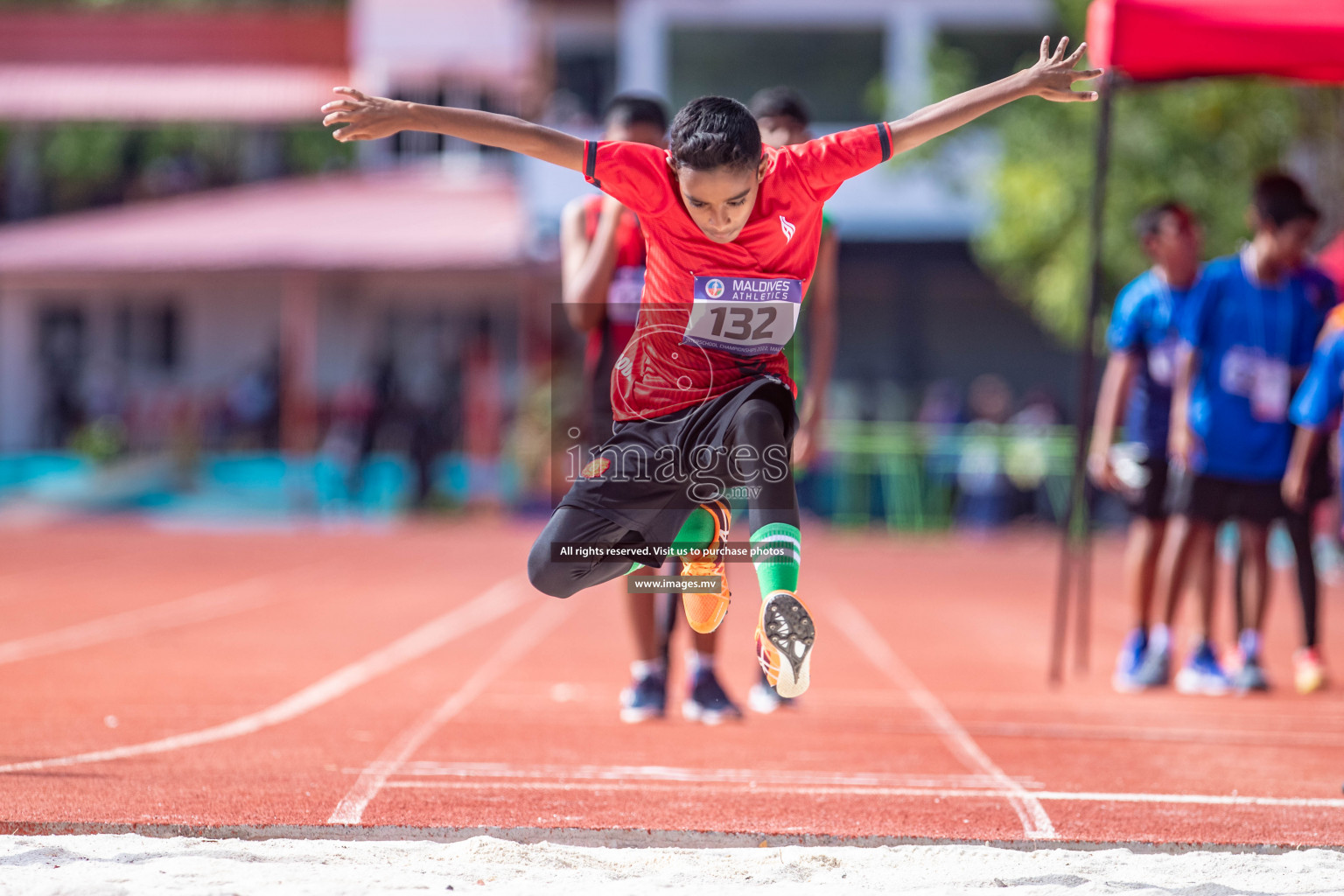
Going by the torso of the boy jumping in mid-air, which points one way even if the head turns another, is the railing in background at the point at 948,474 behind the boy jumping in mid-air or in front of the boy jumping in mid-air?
behind

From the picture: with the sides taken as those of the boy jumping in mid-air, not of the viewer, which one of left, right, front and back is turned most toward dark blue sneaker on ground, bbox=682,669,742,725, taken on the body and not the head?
back

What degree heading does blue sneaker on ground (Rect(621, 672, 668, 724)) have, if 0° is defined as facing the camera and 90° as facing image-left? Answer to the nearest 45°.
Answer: approximately 45°

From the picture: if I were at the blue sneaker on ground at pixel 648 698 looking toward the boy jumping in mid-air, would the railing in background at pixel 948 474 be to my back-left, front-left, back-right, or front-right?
back-left

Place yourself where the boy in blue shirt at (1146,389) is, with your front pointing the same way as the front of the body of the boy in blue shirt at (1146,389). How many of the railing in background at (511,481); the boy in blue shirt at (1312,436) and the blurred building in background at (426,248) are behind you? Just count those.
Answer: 2

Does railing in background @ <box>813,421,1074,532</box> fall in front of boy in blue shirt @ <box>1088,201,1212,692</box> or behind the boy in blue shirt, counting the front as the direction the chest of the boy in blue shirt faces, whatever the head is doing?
behind

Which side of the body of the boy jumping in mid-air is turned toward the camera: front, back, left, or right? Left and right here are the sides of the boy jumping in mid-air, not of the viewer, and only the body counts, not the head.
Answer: front

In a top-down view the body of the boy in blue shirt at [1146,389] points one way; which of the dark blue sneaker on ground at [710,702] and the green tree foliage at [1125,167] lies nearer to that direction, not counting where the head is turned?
the dark blue sneaker on ground

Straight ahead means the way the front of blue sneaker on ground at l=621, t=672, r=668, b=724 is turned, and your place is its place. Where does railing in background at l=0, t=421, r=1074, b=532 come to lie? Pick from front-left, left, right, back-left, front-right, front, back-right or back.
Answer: back-right

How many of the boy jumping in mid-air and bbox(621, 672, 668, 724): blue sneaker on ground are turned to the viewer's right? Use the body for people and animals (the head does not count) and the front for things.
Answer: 0
